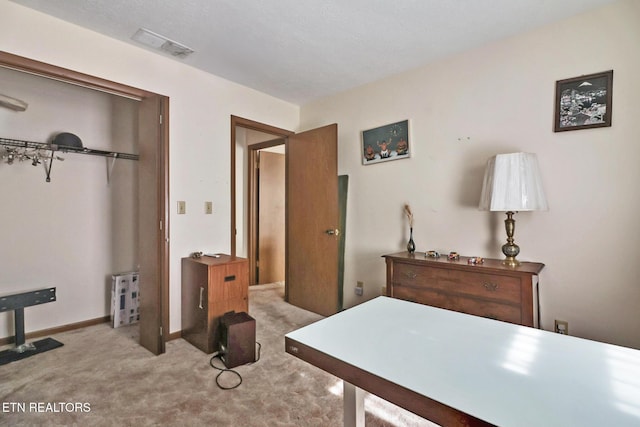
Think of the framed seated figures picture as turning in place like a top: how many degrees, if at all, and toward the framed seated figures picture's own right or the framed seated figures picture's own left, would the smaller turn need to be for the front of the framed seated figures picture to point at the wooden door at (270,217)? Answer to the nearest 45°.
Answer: approximately 90° to the framed seated figures picture's own right

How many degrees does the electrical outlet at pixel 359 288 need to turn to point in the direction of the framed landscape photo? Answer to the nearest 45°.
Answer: approximately 90° to its left

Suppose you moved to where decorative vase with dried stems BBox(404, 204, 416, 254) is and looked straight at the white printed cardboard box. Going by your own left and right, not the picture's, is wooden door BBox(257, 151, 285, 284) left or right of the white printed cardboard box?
right

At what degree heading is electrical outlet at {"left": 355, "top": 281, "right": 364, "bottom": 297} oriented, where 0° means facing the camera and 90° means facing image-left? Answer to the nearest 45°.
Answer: approximately 45°

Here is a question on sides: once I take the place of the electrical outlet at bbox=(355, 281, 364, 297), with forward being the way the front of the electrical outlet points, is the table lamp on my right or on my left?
on my left

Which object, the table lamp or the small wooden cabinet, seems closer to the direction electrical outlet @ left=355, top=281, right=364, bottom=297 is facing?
the small wooden cabinet

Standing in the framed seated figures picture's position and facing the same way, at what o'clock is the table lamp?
The table lamp is roughly at 9 o'clock from the framed seated figures picture.

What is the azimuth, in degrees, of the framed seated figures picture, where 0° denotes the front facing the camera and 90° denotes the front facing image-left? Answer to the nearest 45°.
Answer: approximately 45°

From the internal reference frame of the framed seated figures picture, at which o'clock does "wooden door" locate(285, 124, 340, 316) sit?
The wooden door is roughly at 2 o'clock from the framed seated figures picture.

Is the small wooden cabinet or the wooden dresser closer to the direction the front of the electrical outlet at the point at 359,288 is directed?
the small wooden cabinet
